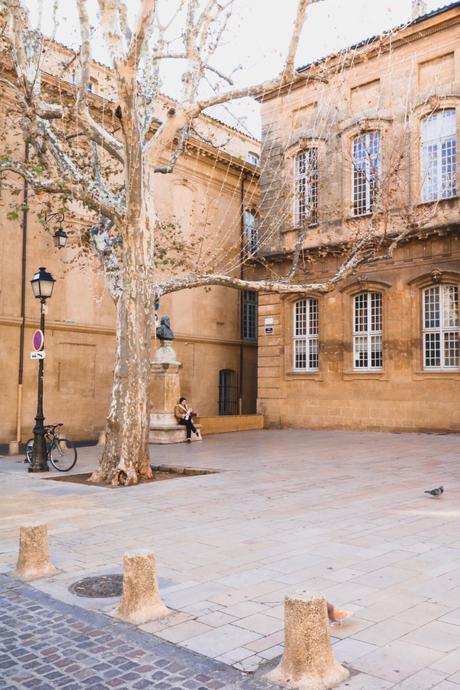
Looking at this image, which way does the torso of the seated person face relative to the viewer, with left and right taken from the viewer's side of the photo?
facing the viewer and to the right of the viewer

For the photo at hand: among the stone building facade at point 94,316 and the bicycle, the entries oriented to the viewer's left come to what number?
0

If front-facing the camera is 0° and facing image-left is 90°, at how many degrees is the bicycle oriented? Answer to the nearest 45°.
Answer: approximately 315°

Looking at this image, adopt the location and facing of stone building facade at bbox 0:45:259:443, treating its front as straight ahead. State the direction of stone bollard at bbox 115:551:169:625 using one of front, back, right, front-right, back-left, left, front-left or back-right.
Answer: front-right

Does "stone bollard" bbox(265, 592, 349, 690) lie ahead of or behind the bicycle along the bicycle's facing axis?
ahead

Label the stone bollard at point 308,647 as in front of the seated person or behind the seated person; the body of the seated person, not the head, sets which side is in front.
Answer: in front

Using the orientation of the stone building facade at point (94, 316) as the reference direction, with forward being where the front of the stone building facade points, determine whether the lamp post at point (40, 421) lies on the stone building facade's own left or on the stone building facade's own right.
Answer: on the stone building facade's own right

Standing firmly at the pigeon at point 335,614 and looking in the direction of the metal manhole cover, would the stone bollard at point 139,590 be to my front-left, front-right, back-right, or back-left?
front-left

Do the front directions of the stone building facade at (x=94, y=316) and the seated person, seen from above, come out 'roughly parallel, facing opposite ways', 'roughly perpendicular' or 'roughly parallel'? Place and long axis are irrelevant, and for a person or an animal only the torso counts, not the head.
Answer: roughly parallel

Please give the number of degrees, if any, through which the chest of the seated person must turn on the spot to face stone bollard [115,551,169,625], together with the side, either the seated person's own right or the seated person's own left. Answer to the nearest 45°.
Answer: approximately 45° to the seated person's own right

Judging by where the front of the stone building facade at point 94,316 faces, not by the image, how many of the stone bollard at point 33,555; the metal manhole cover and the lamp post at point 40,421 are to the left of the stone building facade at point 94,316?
0

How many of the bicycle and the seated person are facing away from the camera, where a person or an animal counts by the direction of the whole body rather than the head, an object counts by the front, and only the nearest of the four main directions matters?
0

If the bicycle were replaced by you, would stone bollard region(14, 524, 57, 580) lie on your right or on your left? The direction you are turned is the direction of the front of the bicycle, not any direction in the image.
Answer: on your right
